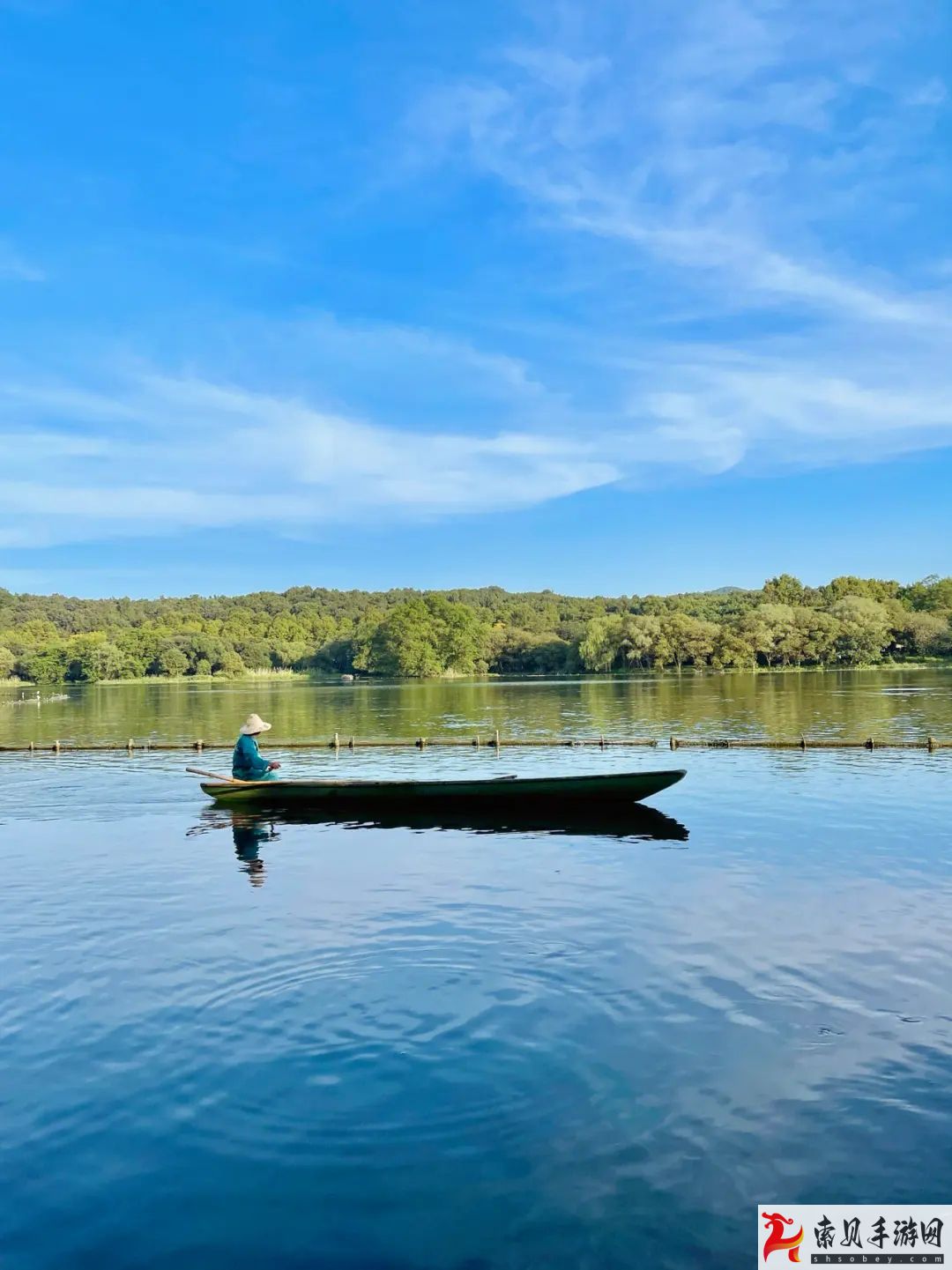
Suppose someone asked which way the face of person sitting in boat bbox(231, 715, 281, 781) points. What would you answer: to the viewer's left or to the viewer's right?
to the viewer's right

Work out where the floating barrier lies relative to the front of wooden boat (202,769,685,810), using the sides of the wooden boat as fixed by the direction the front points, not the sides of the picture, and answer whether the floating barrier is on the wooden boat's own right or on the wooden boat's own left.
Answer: on the wooden boat's own left

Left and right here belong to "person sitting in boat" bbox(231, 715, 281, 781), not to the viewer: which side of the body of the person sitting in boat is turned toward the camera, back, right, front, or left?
right

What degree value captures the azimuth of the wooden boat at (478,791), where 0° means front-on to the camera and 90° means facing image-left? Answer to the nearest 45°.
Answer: approximately 270°

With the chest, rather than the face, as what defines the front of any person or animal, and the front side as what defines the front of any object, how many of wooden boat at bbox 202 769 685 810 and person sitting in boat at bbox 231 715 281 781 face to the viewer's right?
2

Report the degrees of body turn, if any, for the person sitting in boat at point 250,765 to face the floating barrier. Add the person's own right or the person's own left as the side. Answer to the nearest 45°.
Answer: approximately 45° to the person's own left

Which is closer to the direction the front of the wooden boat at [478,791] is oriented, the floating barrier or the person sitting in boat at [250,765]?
the floating barrier
